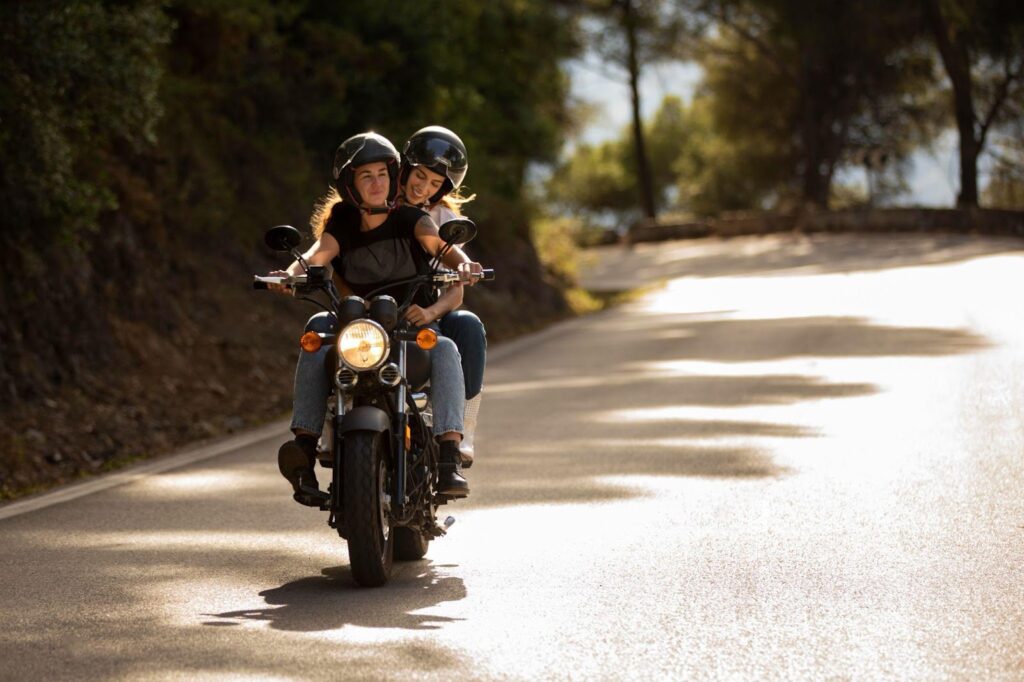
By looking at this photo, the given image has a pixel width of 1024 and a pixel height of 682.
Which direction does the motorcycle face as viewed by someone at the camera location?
facing the viewer

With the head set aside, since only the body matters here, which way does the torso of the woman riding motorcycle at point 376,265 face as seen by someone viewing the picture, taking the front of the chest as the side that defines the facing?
toward the camera
